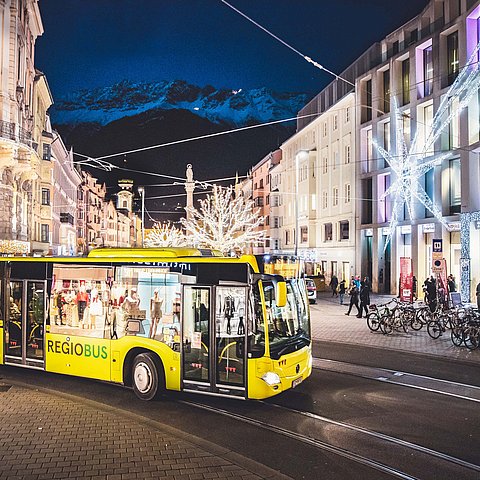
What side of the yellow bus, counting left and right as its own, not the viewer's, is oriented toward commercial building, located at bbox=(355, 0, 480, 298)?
left

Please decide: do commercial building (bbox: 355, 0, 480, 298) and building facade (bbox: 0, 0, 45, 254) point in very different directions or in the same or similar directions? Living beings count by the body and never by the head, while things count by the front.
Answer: very different directions

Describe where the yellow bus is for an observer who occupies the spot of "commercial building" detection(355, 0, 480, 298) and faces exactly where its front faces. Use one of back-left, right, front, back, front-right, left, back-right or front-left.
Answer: front-left

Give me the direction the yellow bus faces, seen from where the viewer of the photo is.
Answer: facing the viewer and to the right of the viewer

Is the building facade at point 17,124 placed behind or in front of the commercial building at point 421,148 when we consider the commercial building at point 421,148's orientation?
in front

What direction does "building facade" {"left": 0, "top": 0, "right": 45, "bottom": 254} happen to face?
to the viewer's right

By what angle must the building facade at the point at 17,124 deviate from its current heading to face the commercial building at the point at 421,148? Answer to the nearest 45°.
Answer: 0° — it already faces it

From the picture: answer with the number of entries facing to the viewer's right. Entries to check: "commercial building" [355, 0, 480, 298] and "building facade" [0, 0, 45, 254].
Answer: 1

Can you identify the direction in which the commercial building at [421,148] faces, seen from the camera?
facing the viewer and to the left of the viewer

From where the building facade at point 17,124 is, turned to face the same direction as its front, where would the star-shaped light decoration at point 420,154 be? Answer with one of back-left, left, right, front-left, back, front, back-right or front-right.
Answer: front
